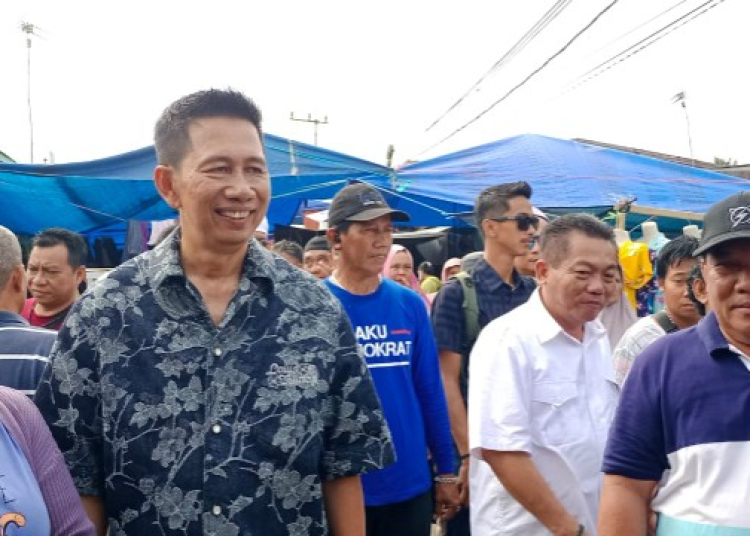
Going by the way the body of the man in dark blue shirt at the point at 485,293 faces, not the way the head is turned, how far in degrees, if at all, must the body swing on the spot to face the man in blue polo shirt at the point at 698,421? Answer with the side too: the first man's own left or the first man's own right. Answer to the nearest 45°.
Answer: approximately 45° to the first man's own right

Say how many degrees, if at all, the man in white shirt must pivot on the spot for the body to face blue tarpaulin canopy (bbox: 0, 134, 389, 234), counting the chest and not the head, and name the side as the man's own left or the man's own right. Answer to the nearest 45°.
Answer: approximately 180°

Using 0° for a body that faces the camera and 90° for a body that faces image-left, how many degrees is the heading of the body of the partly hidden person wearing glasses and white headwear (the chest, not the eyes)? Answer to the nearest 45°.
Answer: approximately 315°

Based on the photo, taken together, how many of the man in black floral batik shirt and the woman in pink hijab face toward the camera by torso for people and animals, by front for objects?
2

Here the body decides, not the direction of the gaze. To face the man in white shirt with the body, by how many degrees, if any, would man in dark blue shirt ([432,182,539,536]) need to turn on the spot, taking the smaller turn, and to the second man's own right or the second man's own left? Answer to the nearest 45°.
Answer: approximately 45° to the second man's own right

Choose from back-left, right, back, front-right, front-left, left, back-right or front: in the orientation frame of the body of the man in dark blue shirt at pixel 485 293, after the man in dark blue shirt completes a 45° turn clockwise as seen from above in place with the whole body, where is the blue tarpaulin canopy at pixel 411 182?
back

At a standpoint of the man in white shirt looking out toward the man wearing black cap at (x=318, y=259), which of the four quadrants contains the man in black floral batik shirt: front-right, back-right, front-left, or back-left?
back-left
